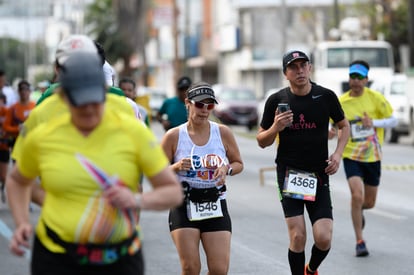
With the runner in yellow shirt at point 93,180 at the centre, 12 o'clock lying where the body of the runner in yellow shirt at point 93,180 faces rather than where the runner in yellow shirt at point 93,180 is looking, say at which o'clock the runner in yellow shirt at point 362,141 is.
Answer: the runner in yellow shirt at point 362,141 is roughly at 7 o'clock from the runner in yellow shirt at point 93,180.

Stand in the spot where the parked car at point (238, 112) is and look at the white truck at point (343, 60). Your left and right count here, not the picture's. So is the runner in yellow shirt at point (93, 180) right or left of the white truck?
right

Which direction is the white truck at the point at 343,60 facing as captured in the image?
toward the camera

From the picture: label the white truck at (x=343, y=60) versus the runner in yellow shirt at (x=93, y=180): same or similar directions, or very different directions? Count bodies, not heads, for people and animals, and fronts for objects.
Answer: same or similar directions

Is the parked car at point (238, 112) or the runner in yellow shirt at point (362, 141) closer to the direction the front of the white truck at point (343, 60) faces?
the runner in yellow shirt

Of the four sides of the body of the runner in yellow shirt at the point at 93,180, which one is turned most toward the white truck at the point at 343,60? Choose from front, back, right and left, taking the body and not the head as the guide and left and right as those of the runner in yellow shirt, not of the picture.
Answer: back

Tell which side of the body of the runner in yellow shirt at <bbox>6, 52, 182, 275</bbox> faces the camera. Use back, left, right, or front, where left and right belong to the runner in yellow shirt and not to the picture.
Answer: front

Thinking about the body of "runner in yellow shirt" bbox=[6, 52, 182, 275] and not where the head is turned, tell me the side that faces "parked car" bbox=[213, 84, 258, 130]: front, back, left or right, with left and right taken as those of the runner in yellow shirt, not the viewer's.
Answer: back

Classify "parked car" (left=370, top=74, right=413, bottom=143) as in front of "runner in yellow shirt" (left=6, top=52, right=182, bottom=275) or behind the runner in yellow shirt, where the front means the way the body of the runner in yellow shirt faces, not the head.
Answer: behind

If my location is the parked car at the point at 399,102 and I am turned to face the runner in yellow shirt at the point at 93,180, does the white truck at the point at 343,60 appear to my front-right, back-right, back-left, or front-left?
back-right

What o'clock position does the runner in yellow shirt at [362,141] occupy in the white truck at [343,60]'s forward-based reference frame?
The runner in yellow shirt is roughly at 12 o'clock from the white truck.

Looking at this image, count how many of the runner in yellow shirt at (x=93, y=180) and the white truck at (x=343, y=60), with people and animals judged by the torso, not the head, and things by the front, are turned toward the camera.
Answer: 2
